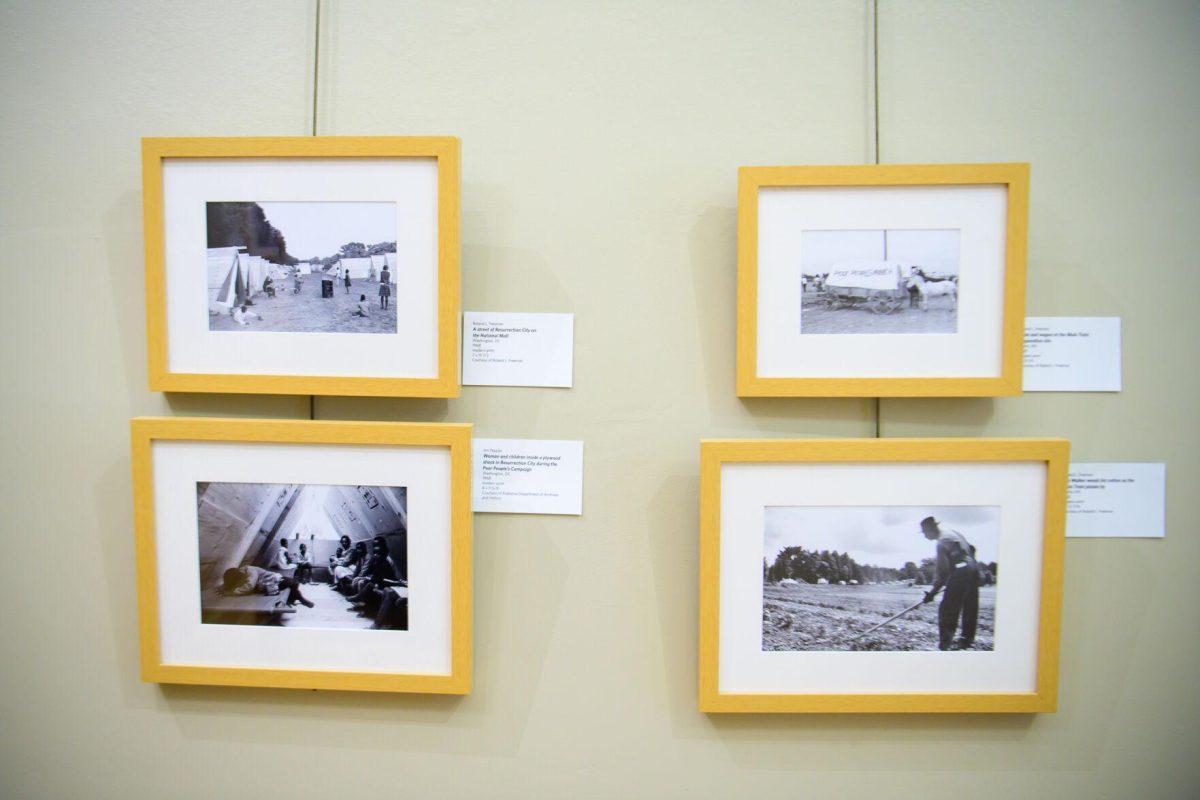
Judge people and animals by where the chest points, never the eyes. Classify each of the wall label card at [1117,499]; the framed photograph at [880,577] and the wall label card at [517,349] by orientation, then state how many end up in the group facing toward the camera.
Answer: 3

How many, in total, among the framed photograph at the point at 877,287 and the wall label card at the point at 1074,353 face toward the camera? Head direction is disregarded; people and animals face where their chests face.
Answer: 2

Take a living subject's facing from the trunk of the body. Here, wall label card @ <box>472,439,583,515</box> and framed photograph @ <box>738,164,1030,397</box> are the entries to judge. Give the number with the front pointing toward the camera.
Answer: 2

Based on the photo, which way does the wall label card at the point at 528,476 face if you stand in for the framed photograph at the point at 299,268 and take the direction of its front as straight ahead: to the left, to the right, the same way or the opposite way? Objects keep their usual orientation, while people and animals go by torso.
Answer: the same way

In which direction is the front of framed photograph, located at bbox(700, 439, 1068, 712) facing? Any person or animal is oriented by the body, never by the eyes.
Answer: toward the camera

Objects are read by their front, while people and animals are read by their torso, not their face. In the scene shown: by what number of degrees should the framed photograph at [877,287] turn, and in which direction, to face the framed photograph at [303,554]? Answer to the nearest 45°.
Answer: approximately 90° to its right

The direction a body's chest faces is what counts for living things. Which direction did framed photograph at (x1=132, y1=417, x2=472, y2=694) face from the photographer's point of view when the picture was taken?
facing the viewer

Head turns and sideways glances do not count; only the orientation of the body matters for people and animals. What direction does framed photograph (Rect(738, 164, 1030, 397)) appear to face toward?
toward the camera

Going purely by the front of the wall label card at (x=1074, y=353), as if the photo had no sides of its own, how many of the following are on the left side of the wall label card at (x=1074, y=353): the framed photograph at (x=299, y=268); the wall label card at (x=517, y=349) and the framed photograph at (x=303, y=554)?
0

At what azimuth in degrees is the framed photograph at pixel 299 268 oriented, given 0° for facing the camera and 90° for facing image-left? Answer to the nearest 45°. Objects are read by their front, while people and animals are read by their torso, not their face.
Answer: approximately 0°
